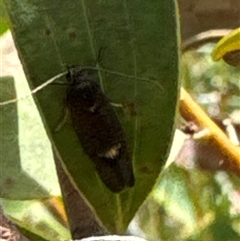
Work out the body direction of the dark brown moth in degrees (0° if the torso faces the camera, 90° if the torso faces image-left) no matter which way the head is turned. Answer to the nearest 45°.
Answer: approximately 135°
